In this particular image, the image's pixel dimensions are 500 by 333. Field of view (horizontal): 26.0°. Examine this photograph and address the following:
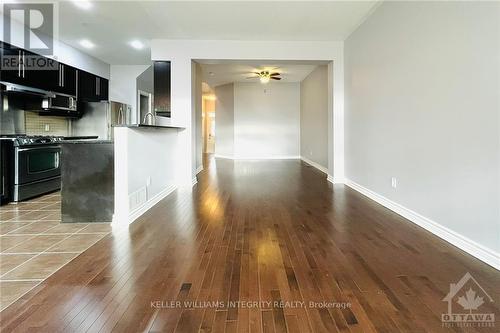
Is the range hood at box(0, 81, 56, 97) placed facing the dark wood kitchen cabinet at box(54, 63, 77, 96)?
no

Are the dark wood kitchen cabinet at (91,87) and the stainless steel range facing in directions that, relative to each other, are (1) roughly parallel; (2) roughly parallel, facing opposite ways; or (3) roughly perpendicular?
roughly parallel

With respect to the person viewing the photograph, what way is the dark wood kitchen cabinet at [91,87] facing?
facing the viewer and to the right of the viewer

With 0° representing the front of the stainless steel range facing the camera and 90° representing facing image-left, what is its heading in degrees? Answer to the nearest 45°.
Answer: approximately 315°

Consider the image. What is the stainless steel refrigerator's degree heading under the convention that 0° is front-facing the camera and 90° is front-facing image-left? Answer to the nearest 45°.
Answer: approximately 315°

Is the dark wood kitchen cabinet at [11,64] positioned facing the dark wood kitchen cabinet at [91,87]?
no

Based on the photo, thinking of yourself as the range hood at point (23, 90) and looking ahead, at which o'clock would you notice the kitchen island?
The kitchen island is roughly at 1 o'clock from the range hood.

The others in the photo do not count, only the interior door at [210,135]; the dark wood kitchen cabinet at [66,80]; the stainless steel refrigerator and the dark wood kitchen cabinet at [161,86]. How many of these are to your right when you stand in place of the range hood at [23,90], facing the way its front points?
0

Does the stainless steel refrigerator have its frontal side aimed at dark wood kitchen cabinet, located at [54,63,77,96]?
no

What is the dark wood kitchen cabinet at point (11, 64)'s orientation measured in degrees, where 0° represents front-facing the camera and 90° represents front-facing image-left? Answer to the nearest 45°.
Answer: approximately 315°

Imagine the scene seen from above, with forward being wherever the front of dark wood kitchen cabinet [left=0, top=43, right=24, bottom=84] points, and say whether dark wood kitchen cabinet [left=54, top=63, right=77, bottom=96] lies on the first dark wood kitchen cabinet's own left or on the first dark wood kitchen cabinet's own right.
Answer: on the first dark wood kitchen cabinet's own left
